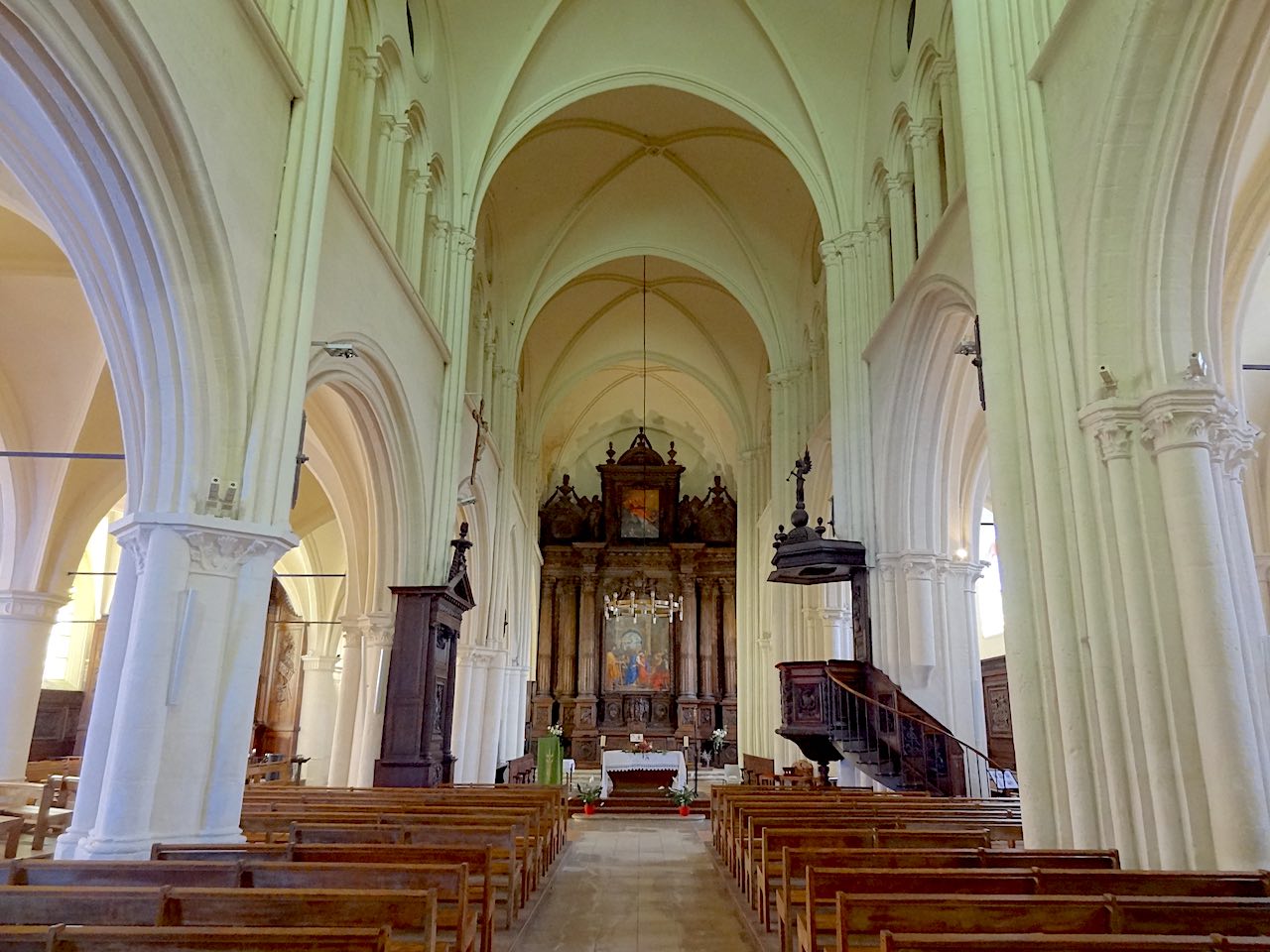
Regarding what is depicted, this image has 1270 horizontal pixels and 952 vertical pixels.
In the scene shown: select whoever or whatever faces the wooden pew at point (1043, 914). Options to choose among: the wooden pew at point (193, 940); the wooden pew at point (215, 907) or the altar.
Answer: the altar

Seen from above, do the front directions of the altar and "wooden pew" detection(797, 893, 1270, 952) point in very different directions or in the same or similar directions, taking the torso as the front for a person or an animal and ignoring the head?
very different directions

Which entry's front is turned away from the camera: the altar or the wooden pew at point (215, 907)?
the wooden pew

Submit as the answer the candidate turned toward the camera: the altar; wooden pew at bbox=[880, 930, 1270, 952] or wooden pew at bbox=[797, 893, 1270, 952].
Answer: the altar

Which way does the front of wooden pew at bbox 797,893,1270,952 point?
away from the camera

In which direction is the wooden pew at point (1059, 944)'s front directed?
away from the camera

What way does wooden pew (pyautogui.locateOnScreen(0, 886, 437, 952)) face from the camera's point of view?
away from the camera

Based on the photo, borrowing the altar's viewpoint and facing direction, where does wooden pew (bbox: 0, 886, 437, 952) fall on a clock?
The wooden pew is roughly at 12 o'clock from the altar.

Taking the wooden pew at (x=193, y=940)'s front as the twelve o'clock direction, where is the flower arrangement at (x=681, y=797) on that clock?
The flower arrangement is roughly at 1 o'clock from the wooden pew.

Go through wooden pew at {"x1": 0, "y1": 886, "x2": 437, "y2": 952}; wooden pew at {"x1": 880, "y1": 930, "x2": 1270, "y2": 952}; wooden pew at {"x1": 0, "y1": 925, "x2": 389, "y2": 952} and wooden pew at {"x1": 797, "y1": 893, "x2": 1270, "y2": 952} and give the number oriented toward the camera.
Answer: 0

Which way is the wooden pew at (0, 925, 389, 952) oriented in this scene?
away from the camera

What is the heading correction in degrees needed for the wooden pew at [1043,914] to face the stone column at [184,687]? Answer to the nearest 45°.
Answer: approximately 90° to its left

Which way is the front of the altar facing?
toward the camera

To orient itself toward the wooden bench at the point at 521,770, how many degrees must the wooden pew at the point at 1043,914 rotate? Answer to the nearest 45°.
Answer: approximately 45° to its left

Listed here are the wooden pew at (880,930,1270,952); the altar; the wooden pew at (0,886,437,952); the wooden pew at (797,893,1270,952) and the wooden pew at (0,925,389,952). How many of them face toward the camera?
1

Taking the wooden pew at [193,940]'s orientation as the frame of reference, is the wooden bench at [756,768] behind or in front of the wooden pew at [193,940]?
in front

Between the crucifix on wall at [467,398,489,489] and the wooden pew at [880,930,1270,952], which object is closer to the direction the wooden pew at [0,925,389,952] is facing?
the crucifix on wall

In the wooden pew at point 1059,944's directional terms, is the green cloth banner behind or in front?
in front

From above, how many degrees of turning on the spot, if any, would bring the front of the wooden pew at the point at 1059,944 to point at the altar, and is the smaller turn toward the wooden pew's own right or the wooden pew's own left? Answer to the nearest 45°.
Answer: approximately 45° to the wooden pew's own left
